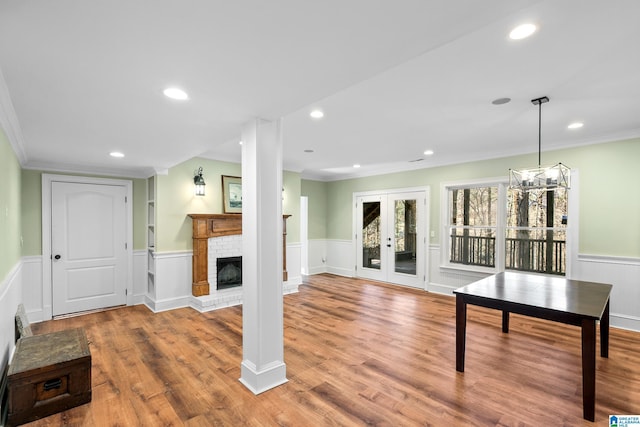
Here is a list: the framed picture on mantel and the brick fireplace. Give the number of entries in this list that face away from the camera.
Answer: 0

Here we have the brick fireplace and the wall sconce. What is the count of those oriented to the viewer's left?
0

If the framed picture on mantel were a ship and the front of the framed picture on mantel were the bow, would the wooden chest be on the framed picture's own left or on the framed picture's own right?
on the framed picture's own right

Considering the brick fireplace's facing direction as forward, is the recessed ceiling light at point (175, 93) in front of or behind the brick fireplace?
in front

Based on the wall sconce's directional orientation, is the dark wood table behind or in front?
in front

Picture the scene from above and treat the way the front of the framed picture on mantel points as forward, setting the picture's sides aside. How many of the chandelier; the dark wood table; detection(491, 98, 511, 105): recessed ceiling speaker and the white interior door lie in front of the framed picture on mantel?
3

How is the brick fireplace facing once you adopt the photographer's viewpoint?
facing the viewer and to the right of the viewer

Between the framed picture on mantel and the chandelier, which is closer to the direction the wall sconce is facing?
the chandelier

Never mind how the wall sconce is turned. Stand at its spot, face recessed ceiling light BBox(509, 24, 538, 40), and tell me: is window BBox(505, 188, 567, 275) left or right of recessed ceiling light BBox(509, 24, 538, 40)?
left

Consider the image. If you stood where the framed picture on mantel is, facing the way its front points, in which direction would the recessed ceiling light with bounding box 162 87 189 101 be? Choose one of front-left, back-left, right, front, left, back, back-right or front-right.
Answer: front-right

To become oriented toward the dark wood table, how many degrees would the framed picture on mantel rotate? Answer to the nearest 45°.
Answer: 0° — it already faces it
